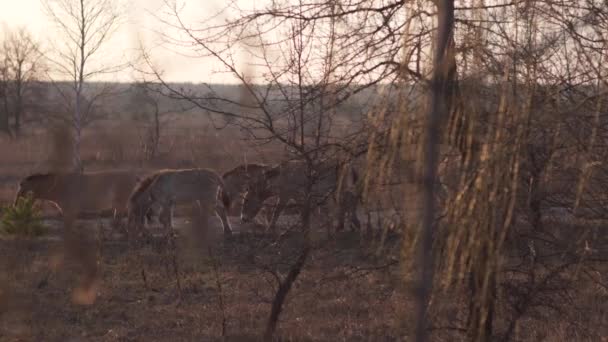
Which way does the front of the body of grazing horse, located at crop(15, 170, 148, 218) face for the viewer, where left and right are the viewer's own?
facing to the left of the viewer

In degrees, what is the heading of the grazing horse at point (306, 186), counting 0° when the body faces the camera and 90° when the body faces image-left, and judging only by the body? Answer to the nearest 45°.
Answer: approximately 90°

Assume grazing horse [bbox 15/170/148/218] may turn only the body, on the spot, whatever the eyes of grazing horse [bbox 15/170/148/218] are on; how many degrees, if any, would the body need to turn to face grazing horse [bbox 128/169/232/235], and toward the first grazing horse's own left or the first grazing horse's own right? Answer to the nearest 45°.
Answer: approximately 135° to the first grazing horse's own left
